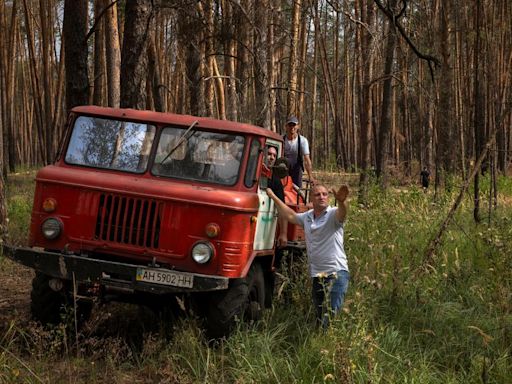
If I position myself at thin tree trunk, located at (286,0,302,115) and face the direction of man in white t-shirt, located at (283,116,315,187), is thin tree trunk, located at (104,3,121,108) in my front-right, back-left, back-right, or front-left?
front-right

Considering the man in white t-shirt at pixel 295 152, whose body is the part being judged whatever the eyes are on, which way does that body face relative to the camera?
toward the camera

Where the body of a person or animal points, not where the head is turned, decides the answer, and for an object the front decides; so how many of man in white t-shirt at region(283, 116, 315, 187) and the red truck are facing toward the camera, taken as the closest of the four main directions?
2

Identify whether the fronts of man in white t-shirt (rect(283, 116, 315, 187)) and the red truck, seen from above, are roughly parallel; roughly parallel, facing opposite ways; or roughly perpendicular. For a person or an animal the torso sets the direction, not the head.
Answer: roughly parallel

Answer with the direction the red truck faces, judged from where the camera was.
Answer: facing the viewer

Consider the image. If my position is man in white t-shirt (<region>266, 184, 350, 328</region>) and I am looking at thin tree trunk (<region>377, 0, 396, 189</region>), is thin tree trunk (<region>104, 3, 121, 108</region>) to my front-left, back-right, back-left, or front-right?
front-left

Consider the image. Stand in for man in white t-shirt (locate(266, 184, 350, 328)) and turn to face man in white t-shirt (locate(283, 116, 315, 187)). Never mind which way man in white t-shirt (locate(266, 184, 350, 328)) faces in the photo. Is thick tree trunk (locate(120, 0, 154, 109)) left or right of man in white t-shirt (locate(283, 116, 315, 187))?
left

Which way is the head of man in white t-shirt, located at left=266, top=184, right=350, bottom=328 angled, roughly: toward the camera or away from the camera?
toward the camera

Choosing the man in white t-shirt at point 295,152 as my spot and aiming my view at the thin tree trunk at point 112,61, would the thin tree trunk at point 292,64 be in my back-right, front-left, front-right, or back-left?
front-right

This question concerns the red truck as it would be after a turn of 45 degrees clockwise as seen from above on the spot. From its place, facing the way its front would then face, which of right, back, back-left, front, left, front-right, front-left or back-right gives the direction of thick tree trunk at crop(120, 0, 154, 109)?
back-right

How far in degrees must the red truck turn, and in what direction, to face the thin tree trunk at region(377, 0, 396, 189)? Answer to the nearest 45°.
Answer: approximately 135° to its left

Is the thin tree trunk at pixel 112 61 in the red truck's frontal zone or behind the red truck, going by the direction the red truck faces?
behind

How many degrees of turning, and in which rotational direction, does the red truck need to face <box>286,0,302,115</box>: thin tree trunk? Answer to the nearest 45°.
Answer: approximately 180°
